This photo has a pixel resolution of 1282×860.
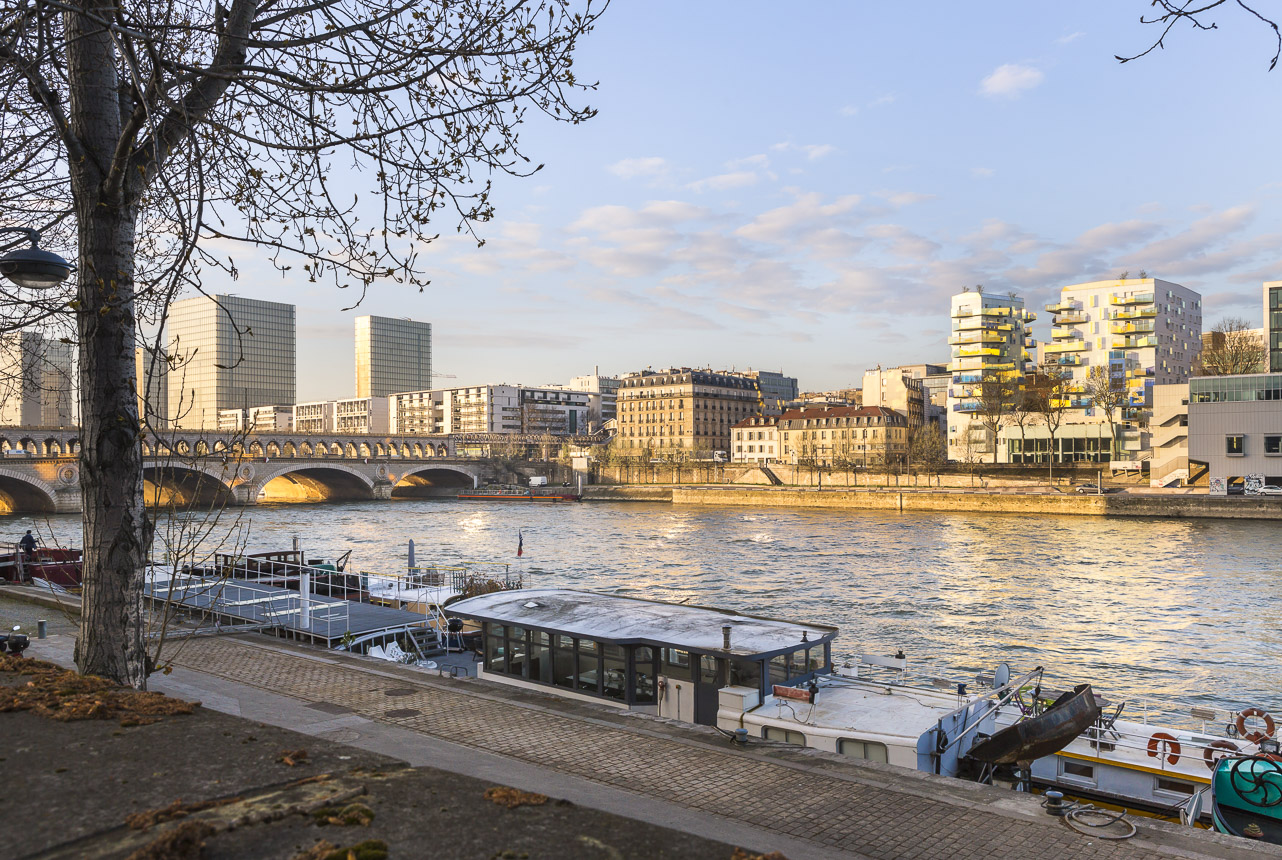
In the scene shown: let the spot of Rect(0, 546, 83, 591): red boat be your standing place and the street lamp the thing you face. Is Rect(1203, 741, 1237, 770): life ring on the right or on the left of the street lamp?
left
